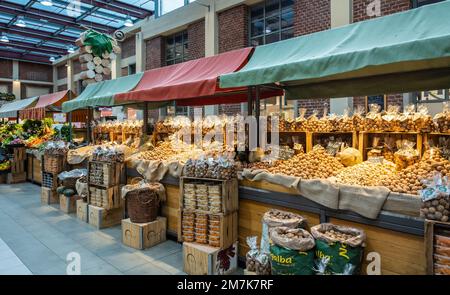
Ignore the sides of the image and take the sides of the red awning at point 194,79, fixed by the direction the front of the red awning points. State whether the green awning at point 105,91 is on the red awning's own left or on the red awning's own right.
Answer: on the red awning's own right

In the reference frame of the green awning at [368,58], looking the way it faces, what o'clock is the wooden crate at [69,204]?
The wooden crate is roughly at 2 o'clock from the green awning.

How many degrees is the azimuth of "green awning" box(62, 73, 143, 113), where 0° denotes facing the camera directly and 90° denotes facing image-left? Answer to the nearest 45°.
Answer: approximately 45°

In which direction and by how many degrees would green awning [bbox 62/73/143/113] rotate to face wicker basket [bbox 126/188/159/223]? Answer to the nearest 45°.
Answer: approximately 45° to its left

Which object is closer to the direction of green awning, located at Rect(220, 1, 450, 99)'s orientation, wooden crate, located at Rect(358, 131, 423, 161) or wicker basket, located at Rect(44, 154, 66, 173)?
the wicker basket

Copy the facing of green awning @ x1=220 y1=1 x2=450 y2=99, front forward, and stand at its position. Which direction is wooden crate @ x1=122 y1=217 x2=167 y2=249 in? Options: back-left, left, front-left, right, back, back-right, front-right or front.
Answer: front-right

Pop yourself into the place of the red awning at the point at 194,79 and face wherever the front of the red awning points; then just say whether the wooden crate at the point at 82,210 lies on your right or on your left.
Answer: on your right

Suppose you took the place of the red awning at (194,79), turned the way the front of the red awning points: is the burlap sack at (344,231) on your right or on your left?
on your left

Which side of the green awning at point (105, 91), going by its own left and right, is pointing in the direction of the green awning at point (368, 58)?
left

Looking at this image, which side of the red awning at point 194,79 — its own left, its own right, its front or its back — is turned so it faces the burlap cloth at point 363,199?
left

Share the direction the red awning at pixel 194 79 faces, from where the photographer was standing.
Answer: facing the viewer and to the left of the viewer

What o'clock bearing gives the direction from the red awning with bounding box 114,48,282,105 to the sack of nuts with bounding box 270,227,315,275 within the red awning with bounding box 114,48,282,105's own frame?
The sack of nuts is roughly at 10 o'clock from the red awning.

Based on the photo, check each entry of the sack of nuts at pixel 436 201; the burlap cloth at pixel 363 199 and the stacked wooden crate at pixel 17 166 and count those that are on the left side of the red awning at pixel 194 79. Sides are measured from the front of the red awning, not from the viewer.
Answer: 2

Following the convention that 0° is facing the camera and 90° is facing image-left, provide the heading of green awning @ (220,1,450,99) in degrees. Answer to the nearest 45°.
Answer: approximately 45°

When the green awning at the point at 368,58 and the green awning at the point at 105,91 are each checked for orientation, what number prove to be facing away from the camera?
0
